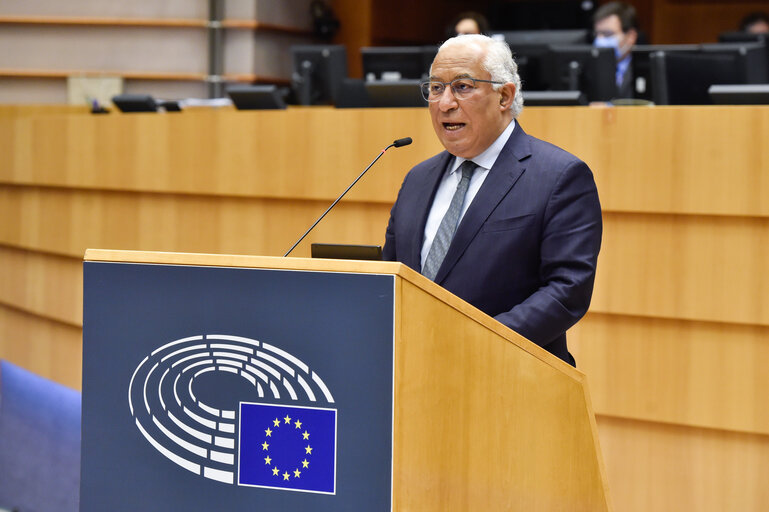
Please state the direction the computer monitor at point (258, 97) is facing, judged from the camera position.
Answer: facing away from the viewer

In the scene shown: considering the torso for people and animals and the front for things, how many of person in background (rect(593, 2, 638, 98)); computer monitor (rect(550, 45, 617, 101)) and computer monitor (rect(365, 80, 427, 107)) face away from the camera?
2

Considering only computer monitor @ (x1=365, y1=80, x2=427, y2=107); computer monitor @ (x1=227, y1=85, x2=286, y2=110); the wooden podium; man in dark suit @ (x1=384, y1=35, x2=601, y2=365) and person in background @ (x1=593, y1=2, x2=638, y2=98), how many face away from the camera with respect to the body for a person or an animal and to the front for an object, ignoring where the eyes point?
2

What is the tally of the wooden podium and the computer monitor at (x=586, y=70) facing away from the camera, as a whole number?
1

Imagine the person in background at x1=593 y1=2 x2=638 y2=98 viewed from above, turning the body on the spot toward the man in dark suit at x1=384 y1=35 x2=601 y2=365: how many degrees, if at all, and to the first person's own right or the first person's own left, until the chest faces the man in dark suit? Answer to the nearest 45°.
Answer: approximately 45° to the first person's own left

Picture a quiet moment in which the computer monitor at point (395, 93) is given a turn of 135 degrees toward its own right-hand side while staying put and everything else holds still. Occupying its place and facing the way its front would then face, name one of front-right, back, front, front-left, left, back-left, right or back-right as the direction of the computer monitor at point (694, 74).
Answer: front-left

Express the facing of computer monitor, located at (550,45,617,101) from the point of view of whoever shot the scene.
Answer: facing away from the viewer

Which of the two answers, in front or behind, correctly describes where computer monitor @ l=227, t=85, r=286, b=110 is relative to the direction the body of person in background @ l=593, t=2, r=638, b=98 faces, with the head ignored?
in front

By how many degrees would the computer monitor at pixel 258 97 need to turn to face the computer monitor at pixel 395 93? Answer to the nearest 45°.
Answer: approximately 135° to its right

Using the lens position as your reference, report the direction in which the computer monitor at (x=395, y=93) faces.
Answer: facing away from the viewer

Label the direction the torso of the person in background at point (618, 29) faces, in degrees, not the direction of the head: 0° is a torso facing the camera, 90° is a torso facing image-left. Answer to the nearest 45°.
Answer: approximately 45°

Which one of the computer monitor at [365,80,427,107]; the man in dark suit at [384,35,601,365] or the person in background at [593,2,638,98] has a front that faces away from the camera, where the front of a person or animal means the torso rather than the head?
the computer monitor

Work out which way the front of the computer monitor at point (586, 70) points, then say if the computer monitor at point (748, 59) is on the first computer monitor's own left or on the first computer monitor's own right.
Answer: on the first computer monitor's own right

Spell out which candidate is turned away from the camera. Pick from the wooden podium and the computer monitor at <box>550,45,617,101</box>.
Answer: the computer monitor

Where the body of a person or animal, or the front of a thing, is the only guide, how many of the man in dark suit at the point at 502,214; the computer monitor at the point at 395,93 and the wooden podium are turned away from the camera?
1
